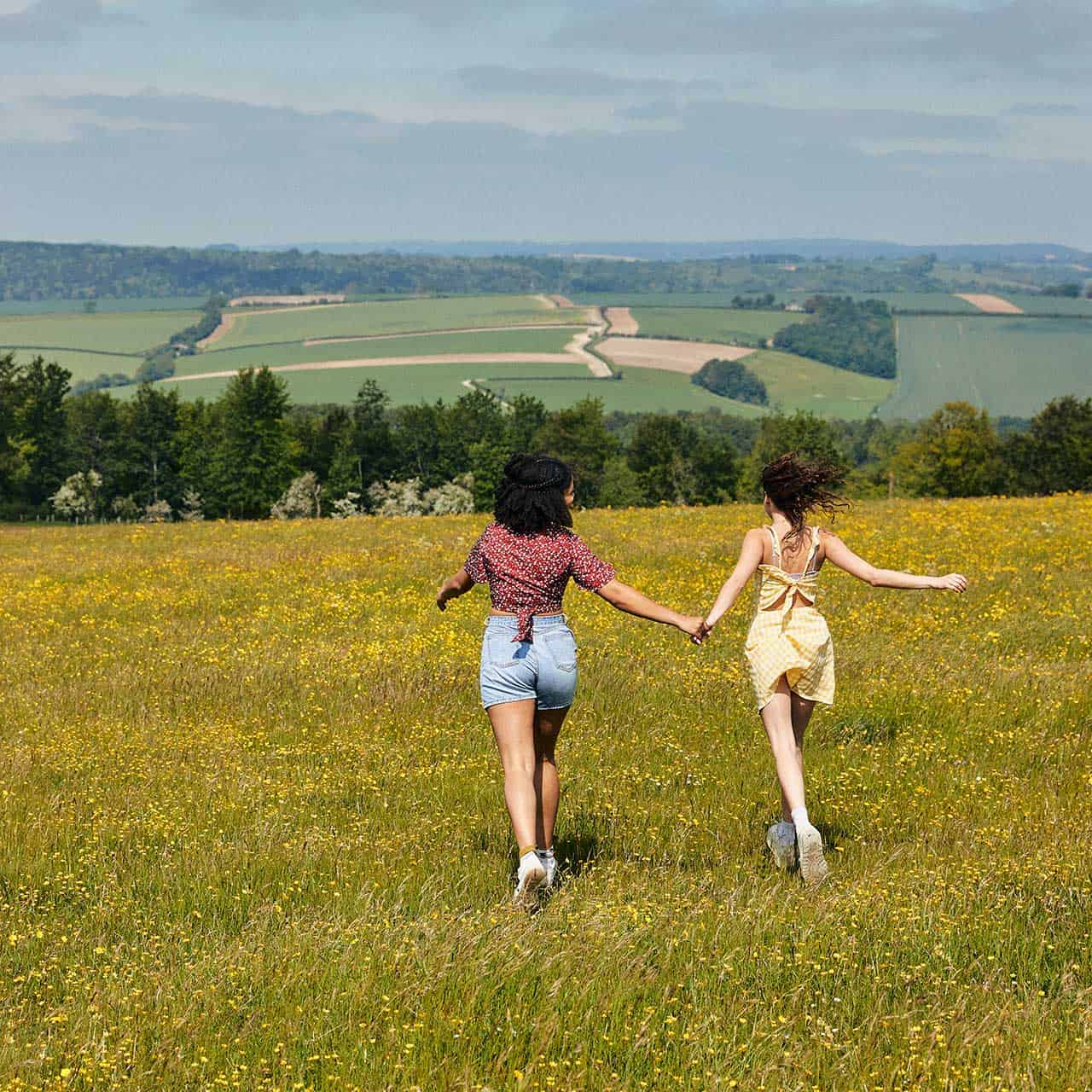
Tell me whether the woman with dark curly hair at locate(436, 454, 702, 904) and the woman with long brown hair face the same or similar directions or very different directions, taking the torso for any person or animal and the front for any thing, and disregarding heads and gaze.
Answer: same or similar directions

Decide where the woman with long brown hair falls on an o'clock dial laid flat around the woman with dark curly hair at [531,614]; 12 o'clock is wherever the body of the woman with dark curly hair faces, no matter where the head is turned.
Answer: The woman with long brown hair is roughly at 2 o'clock from the woman with dark curly hair.

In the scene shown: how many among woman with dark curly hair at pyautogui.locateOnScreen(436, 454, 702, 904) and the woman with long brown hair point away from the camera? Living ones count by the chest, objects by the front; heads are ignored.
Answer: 2

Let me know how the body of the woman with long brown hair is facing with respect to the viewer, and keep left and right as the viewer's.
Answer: facing away from the viewer

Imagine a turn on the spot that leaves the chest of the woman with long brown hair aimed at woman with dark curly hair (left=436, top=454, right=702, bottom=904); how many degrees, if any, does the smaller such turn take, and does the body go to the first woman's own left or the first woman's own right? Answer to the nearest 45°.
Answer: approximately 135° to the first woman's own left

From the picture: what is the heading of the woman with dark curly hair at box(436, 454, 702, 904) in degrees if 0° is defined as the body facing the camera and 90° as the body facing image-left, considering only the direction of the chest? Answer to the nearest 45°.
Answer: approximately 180°
